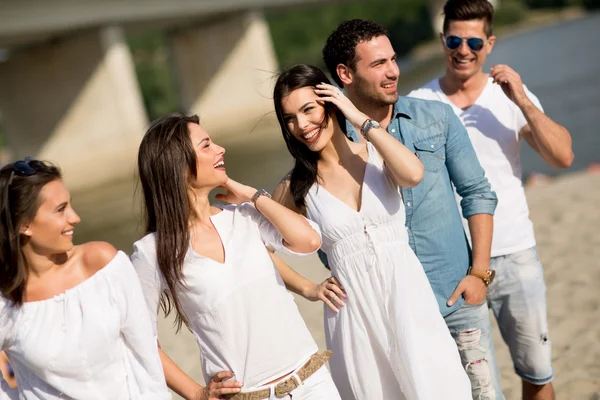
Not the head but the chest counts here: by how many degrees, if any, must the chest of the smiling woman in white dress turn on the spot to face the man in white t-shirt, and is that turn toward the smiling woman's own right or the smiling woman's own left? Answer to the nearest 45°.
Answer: approximately 135° to the smiling woman's own left

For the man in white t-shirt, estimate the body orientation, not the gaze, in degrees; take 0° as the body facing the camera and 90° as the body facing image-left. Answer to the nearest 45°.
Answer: approximately 0°

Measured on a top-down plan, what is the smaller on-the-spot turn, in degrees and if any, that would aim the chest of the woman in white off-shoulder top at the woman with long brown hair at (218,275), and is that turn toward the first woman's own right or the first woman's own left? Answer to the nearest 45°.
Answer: approximately 90° to the first woman's own left

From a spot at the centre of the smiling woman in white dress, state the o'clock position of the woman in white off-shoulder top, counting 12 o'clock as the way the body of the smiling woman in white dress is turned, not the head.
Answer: The woman in white off-shoulder top is roughly at 2 o'clock from the smiling woman in white dress.

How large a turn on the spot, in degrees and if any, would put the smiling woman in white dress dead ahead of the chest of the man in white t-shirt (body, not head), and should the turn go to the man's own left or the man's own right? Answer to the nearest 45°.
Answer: approximately 45° to the man's own right

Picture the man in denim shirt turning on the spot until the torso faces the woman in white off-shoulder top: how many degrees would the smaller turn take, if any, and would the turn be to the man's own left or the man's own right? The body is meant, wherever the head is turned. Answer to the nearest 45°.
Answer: approximately 45° to the man's own right

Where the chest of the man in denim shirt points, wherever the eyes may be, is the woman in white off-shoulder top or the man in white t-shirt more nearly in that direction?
the woman in white off-shoulder top

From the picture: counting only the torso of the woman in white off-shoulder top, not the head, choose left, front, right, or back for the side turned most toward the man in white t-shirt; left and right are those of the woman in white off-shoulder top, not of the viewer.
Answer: left

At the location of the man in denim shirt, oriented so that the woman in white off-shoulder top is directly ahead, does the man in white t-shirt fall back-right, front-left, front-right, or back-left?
back-right
